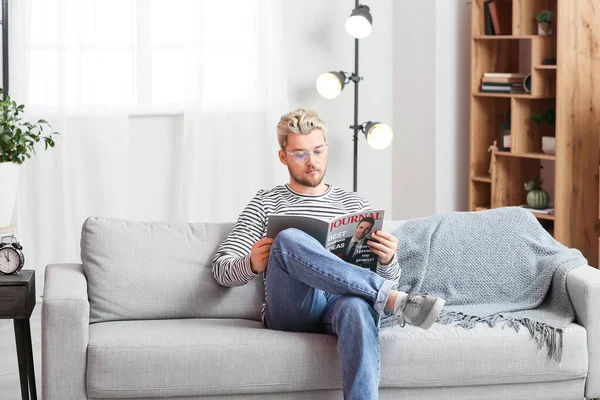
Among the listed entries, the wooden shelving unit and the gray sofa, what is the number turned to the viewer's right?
0

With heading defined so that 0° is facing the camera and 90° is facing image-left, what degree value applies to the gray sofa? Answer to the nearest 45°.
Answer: approximately 0°

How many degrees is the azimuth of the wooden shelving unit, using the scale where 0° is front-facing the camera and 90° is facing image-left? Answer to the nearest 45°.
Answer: approximately 45°

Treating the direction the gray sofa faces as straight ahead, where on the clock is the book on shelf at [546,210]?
The book on shelf is roughly at 7 o'clock from the gray sofa.

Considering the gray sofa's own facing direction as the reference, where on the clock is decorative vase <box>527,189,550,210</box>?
The decorative vase is roughly at 7 o'clock from the gray sofa.

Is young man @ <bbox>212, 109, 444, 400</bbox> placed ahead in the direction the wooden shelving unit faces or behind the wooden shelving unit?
ahead

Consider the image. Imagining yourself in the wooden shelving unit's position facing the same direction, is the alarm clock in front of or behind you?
in front
